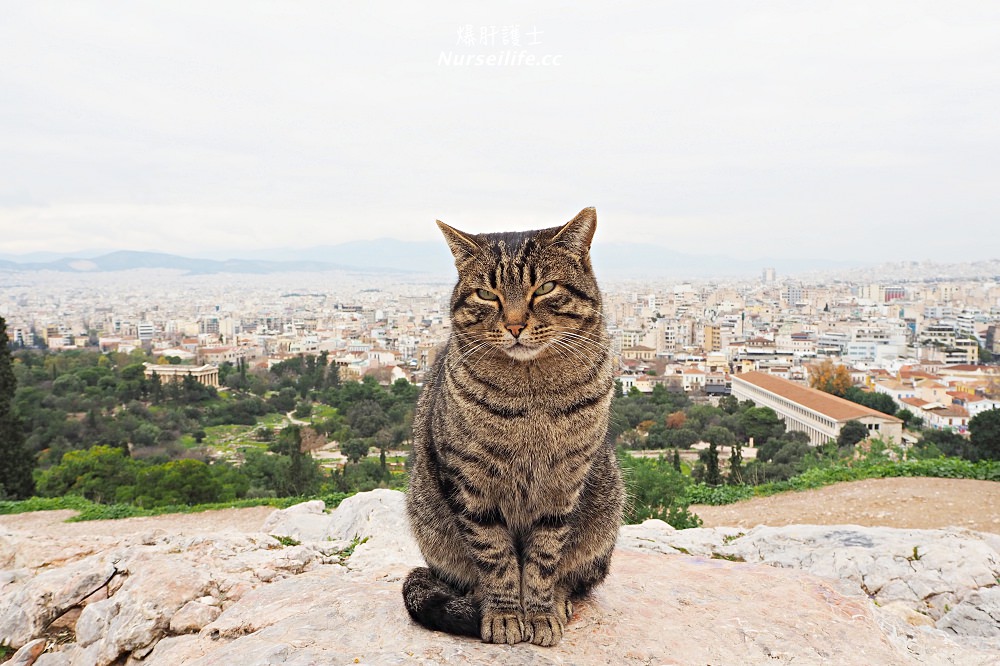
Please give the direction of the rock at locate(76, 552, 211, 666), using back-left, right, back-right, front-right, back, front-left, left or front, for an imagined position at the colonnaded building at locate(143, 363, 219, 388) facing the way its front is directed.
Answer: front-right

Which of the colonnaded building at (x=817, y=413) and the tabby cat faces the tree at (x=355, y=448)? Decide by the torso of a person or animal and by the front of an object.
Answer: the colonnaded building

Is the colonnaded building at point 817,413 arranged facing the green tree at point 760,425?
yes

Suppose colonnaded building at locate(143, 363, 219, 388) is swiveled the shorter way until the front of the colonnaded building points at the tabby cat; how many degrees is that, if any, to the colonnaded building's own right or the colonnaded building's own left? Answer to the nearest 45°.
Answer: approximately 45° to the colonnaded building's own right

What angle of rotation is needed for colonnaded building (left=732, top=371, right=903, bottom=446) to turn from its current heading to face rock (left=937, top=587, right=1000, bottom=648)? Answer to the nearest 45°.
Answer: approximately 45° to its left

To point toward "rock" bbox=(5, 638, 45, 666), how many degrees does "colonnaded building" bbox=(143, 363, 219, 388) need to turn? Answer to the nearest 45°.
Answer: approximately 45° to its right

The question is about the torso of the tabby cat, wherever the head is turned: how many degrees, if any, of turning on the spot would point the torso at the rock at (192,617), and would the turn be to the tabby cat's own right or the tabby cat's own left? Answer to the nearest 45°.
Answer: approximately 90° to the tabby cat's own right

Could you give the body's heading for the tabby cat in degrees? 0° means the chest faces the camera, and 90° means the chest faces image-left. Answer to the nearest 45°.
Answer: approximately 0°

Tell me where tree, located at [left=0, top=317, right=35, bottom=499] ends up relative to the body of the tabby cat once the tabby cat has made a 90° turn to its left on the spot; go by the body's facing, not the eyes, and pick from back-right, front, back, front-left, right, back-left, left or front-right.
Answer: back-left

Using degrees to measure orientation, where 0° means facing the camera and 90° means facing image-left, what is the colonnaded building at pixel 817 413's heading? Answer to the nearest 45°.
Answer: approximately 45°

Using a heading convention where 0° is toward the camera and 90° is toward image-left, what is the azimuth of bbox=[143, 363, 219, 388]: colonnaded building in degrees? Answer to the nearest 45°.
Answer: approximately 315°
